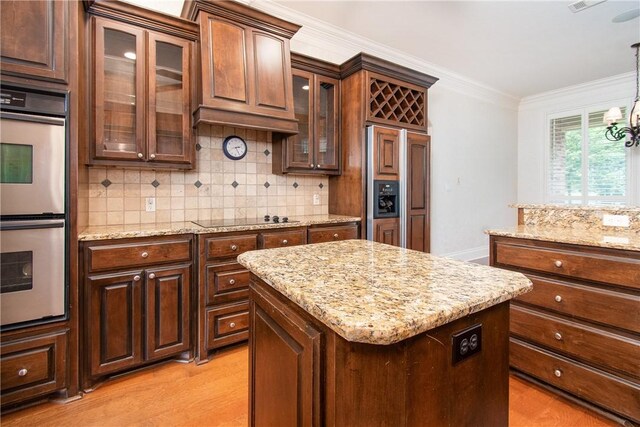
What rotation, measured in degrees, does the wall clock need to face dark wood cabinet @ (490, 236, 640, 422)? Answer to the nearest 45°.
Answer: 0° — it already faces it

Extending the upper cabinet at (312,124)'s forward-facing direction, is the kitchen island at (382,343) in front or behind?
in front

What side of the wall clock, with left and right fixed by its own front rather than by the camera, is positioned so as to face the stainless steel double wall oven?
right

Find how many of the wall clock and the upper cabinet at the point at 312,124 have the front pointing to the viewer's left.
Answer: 0

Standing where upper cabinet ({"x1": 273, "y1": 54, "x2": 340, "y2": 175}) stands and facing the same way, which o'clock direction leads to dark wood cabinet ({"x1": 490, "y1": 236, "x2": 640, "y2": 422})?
The dark wood cabinet is roughly at 12 o'clock from the upper cabinet.

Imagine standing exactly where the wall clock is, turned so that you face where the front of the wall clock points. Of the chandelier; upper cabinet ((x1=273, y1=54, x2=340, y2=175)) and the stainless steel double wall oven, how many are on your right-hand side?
1

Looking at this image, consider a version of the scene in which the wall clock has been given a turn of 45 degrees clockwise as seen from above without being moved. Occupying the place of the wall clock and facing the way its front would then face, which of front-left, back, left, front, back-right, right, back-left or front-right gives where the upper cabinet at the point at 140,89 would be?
front-right

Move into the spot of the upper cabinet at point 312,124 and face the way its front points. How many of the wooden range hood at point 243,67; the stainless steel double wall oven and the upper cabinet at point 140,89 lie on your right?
3

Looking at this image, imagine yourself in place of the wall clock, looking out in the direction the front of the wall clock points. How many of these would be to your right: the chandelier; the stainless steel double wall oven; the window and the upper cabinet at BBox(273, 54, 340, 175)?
1

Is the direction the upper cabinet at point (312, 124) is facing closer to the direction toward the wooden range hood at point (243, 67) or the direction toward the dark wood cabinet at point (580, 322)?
the dark wood cabinet

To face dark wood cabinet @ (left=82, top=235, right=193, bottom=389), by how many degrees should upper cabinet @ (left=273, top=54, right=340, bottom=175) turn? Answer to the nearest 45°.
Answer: approximately 90° to its right

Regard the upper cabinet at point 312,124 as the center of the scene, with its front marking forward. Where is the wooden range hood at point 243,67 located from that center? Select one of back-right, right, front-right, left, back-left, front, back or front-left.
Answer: right
